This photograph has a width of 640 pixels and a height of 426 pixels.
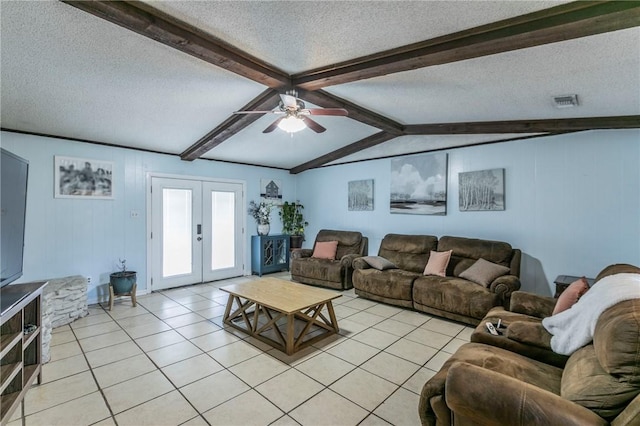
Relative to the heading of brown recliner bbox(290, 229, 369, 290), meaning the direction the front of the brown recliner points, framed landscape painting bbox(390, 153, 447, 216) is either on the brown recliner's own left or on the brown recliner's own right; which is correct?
on the brown recliner's own left

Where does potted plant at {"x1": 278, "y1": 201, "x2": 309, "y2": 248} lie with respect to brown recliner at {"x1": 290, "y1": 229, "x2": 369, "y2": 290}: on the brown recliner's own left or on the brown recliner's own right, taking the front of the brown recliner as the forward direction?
on the brown recliner's own right

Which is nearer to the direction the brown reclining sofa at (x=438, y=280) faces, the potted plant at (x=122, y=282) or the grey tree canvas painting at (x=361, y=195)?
the potted plant

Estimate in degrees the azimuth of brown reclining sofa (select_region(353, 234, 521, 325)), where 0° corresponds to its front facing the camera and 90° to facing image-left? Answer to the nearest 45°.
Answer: approximately 45°

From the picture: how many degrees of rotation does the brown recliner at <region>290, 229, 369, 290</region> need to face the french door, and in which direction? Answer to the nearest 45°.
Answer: approximately 45° to its right

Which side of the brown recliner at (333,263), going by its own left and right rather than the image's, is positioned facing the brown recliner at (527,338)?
left

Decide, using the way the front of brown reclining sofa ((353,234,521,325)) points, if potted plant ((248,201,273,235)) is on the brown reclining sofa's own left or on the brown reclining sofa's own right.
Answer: on the brown reclining sofa's own right

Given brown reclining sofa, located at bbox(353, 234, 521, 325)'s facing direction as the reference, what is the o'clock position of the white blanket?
The white blanket is roughly at 10 o'clock from the brown reclining sofa.
